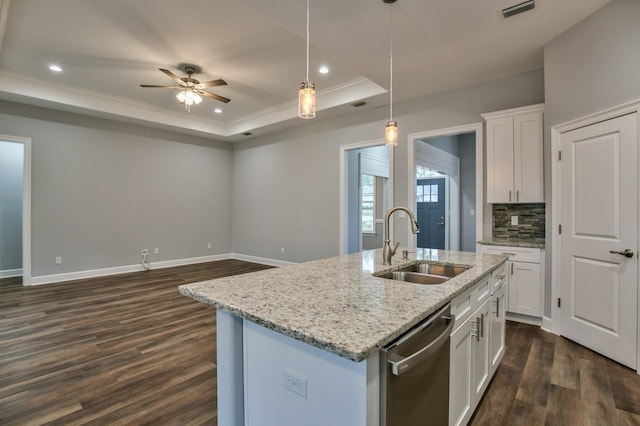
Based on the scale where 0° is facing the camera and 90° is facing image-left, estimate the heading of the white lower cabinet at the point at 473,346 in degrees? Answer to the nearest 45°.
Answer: approximately 270°

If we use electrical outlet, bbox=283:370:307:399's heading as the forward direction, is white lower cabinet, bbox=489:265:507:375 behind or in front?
behind

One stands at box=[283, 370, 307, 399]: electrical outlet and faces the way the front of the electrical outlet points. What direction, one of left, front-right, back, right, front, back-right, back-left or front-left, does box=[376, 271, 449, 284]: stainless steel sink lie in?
back

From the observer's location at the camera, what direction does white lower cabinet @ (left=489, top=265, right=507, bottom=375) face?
facing to the right of the viewer

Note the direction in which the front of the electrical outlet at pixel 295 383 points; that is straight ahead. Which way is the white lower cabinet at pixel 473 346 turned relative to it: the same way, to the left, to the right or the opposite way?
to the left

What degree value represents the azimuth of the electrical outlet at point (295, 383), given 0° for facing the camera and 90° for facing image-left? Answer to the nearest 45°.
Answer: approximately 45°

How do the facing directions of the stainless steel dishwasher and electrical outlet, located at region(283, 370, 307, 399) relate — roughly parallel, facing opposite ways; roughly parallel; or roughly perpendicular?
roughly perpendicular
